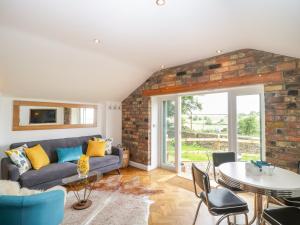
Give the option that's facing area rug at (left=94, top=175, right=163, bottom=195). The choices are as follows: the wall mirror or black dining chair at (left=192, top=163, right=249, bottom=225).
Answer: the wall mirror

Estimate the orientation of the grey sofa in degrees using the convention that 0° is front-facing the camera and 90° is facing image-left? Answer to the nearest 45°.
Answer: approximately 315°

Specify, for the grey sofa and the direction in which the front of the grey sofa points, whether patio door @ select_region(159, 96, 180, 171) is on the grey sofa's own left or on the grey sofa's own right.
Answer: on the grey sofa's own left

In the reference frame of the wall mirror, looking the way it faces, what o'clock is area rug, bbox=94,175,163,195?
The area rug is roughly at 12 o'clock from the wall mirror.

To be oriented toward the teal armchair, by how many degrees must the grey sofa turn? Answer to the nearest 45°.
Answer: approximately 45° to its right

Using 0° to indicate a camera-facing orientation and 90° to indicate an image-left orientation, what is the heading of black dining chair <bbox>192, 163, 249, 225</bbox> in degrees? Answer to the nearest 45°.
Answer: approximately 225°

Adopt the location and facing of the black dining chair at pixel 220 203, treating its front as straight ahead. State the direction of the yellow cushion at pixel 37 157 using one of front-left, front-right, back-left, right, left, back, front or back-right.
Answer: back-left

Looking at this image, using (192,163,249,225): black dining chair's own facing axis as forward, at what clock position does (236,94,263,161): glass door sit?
The glass door is roughly at 11 o'clock from the black dining chair.

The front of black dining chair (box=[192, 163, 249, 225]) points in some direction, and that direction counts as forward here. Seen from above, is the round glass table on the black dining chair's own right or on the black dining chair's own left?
on the black dining chair's own left

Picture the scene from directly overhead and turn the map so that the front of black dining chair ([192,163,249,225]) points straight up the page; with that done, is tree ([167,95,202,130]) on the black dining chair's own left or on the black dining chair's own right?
on the black dining chair's own left
